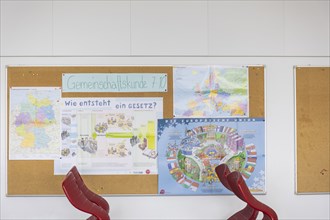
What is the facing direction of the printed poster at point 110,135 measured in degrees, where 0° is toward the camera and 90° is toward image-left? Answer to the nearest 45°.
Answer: approximately 0°

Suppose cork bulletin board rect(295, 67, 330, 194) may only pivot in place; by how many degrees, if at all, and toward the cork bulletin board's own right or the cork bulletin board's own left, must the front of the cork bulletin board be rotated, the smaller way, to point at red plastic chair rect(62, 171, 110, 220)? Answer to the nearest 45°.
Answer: approximately 45° to the cork bulletin board's own right

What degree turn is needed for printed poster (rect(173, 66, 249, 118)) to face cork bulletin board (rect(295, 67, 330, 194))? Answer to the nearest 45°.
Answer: approximately 90° to its left

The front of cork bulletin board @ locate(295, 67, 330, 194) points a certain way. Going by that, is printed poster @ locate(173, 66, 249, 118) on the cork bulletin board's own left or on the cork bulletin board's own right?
on the cork bulletin board's own right

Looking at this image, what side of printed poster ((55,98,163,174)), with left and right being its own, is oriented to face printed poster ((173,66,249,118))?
left
